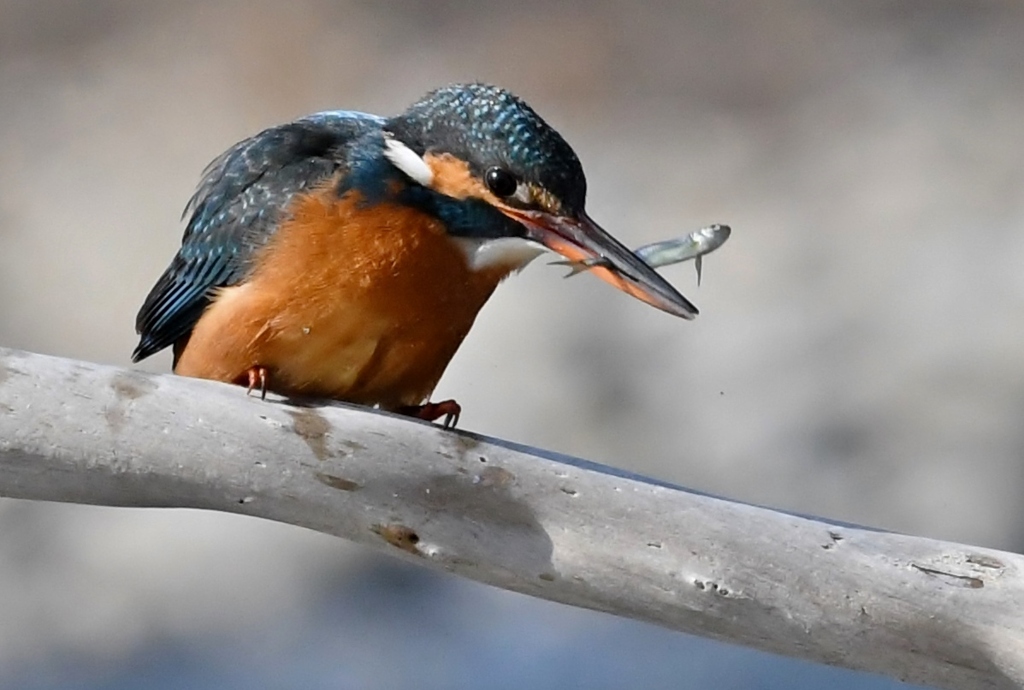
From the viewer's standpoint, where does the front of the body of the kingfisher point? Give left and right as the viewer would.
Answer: facing the viewer and to the right of the viewer
